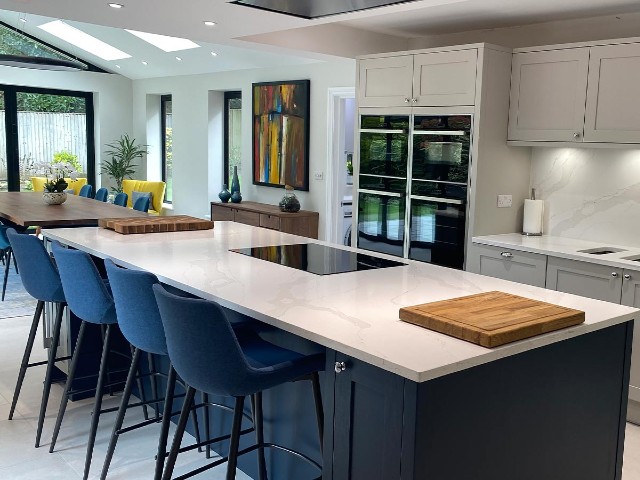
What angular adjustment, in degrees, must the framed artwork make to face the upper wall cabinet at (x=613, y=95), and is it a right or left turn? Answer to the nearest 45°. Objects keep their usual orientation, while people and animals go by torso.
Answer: approximately 90° to its left

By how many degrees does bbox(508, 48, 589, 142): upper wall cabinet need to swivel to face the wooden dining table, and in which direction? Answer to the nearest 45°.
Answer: approximately 45° to its right

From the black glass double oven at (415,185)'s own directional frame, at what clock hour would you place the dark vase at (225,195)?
The dark vase is roughly at 3 o'clock from the black glass double oven.

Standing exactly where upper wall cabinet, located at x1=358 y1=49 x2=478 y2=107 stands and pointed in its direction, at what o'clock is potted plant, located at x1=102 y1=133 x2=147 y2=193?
The potted plant is roughly at 3 o'clock from the upper wall cabinet.

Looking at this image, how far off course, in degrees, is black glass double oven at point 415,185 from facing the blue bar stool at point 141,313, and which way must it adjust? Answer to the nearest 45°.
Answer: approximately 45° to its left

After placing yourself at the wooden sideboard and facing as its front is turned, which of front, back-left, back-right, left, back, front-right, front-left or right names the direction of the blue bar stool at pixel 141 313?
front-left

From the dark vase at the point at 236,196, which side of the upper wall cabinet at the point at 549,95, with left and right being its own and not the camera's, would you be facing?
right

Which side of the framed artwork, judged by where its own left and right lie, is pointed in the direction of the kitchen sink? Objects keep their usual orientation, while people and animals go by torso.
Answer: left

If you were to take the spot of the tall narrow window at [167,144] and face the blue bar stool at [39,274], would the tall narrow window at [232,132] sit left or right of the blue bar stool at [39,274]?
left

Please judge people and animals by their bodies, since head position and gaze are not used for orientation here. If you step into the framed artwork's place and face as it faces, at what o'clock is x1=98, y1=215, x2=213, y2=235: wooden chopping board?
The wooden chopping board is roughly at 11 o'clock from the framed artwork.

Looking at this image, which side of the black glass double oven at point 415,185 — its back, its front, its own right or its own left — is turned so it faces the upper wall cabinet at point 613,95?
left
